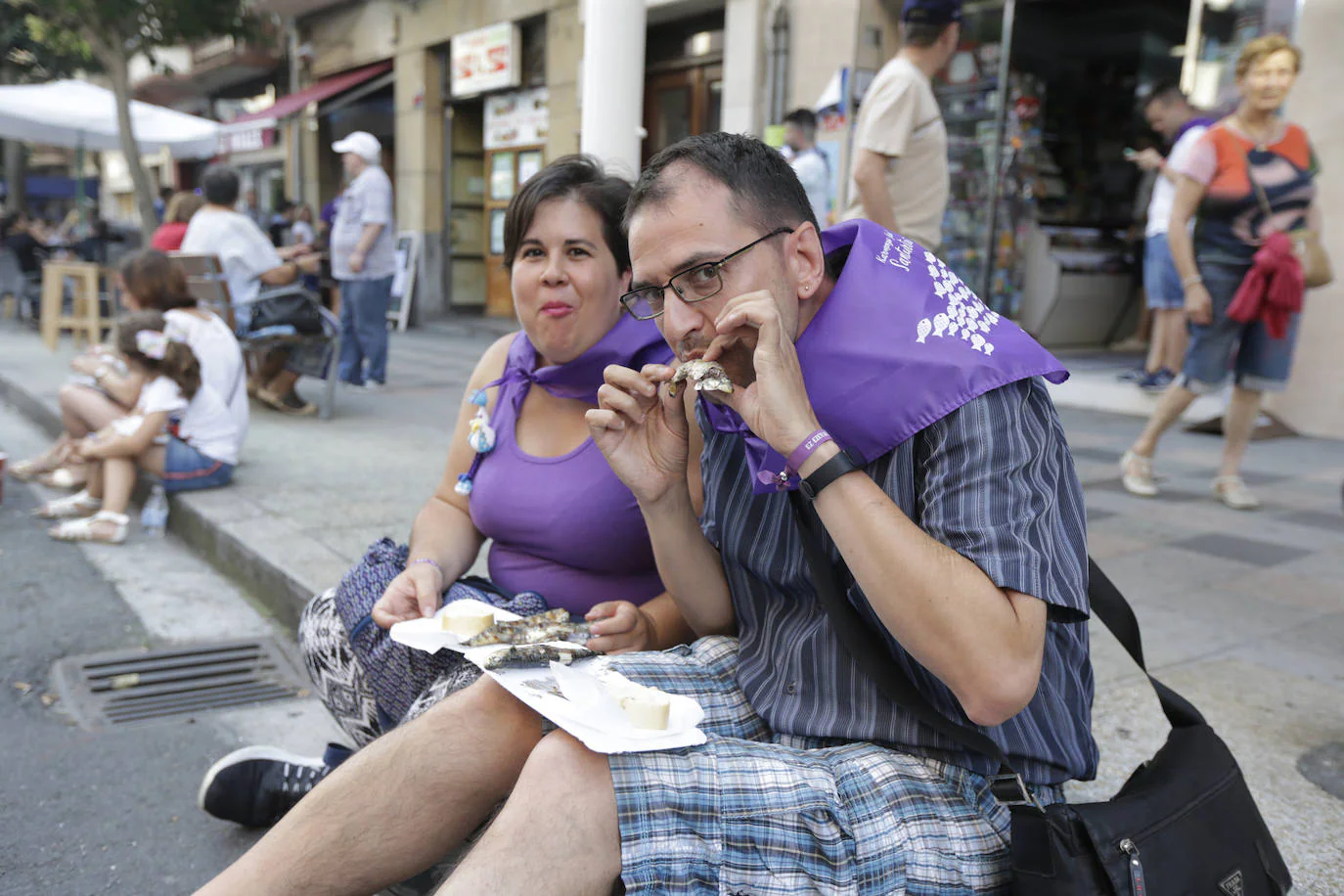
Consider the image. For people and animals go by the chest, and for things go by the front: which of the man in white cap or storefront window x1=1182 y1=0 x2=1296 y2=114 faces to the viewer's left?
the man in white cap

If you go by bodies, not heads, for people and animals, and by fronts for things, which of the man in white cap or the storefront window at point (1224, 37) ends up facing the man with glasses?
the storefront window

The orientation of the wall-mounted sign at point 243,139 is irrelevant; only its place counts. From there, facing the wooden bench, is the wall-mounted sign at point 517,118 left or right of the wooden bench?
left

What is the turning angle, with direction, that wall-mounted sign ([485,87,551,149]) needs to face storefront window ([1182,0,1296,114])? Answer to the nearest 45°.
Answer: approximately 90° to its left

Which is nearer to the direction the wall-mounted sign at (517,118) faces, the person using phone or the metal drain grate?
the metal drain grate

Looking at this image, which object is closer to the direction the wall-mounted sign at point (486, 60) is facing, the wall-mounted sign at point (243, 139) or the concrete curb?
the concrete curb

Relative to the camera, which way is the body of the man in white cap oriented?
to the viewer's left

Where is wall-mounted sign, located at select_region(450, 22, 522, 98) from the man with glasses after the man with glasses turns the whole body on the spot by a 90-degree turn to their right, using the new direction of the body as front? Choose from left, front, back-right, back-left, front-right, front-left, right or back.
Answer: front-right
